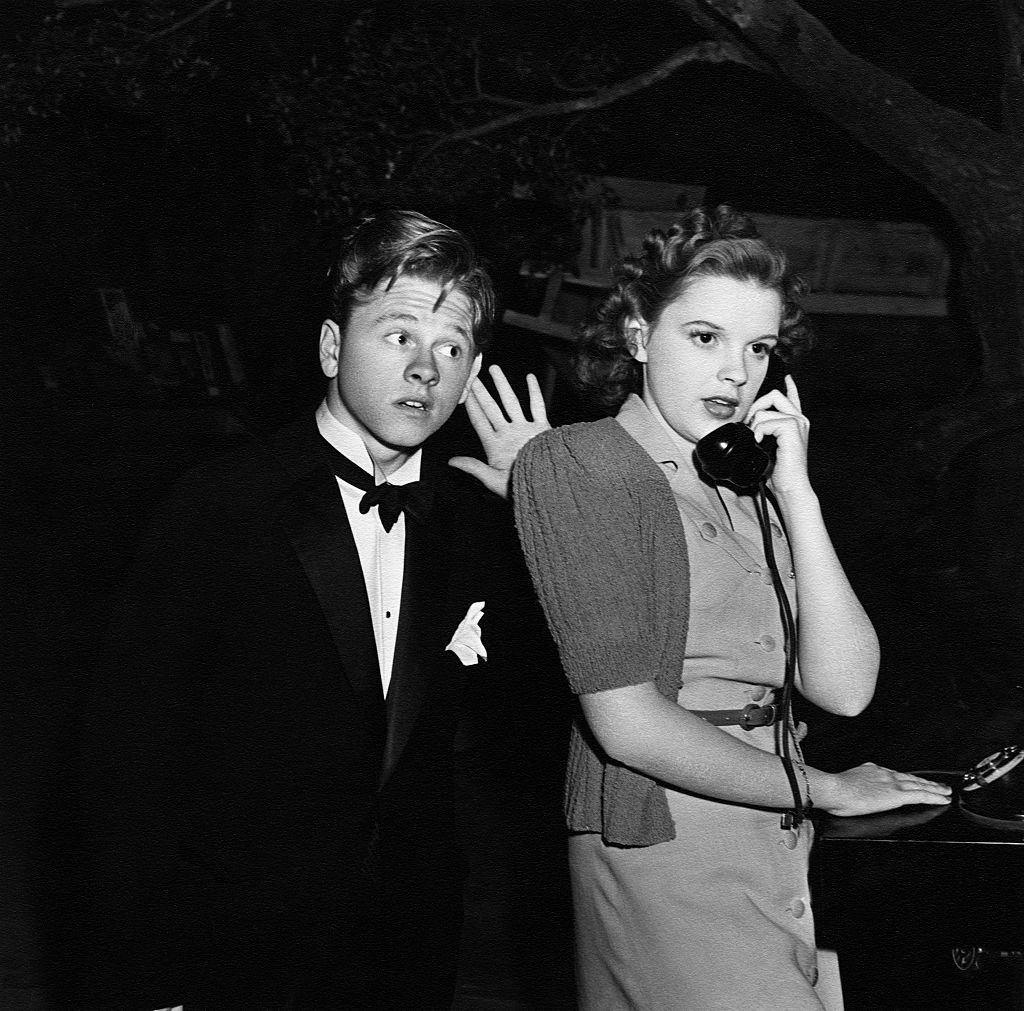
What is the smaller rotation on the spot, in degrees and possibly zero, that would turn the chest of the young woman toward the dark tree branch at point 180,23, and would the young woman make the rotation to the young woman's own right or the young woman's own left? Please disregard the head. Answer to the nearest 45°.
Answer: approximately 180°

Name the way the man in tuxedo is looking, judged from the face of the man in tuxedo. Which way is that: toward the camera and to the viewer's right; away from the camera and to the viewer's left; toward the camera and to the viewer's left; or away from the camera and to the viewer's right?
toward the camera and to the viewer's right

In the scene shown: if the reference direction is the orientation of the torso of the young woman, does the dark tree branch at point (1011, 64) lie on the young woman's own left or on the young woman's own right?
on the young woman's own left

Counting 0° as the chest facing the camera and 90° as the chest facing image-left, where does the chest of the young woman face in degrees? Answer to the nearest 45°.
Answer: approximately 315°

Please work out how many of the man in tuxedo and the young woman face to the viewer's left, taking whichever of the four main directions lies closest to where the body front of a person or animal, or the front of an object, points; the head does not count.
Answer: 0

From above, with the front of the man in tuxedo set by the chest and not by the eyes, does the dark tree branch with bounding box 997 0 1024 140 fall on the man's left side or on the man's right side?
on the man's left side

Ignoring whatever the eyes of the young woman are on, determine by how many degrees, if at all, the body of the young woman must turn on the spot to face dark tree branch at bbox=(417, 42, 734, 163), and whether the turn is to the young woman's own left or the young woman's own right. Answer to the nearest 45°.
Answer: approximately 135° to the young woman's own left

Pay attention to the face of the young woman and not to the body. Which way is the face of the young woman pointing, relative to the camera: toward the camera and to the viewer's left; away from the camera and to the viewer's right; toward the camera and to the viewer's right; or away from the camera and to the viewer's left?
toward the camera and to the viewer's right

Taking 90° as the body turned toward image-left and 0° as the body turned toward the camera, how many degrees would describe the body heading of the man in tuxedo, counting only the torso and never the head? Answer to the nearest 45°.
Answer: approximately 315°
